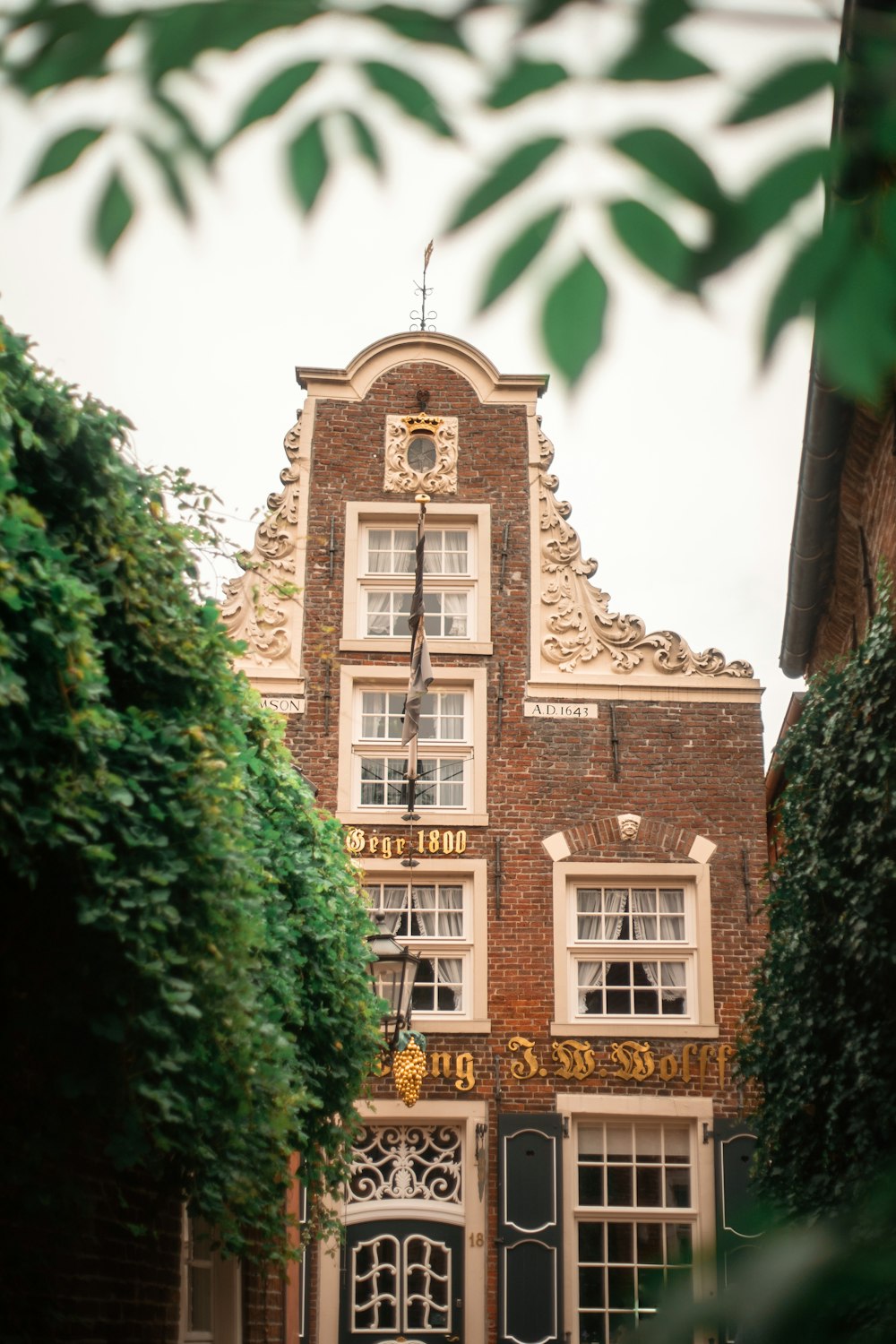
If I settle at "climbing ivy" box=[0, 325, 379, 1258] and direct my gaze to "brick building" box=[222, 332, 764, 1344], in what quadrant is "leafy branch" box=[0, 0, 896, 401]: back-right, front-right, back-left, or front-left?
back-right

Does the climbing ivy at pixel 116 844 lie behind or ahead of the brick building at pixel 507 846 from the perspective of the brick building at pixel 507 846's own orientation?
ahead

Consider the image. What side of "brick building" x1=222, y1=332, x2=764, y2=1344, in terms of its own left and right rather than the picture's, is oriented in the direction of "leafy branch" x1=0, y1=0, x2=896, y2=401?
front

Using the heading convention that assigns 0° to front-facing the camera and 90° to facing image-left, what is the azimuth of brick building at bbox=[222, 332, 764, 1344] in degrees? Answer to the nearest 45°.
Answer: approximately 0°
